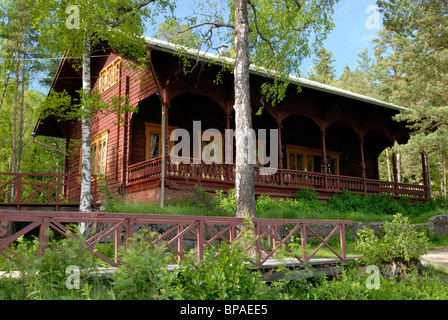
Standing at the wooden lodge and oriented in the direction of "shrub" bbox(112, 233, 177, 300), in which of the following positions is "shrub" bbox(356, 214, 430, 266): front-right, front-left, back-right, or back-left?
front-left

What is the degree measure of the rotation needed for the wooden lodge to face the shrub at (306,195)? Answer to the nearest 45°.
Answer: approximately 45° to its left

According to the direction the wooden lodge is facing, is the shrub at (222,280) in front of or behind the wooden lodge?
in front

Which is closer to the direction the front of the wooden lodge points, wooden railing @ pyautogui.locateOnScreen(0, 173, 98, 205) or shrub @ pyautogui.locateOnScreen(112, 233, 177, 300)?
the shrub

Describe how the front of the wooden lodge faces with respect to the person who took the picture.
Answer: facing the viewer and to the right of the viewer

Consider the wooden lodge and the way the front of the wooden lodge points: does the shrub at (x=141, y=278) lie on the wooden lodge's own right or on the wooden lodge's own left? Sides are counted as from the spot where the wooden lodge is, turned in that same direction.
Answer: on the wooden lodge's own right

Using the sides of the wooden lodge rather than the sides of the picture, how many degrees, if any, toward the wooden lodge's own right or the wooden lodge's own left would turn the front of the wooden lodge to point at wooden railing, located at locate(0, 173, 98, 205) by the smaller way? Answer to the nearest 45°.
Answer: approximately 135° to the wooden lodge's own right

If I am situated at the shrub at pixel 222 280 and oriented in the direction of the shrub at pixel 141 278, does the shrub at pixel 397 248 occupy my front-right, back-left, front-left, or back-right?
back-right

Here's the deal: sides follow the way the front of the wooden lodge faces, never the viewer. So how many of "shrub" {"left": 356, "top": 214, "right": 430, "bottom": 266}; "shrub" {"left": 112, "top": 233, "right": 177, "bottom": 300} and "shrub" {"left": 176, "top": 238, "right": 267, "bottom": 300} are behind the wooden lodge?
0

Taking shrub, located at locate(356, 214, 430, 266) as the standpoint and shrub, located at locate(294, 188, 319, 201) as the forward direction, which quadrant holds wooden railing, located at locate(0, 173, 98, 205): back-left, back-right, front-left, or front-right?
front-left

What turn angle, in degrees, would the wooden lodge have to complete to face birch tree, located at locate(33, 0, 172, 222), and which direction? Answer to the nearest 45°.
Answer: approximately 90° to its right

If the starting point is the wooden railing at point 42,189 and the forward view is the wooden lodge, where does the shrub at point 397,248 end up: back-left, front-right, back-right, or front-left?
front-right

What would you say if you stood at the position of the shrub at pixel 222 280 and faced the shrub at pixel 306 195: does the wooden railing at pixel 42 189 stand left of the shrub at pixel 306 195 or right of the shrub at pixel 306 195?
left
